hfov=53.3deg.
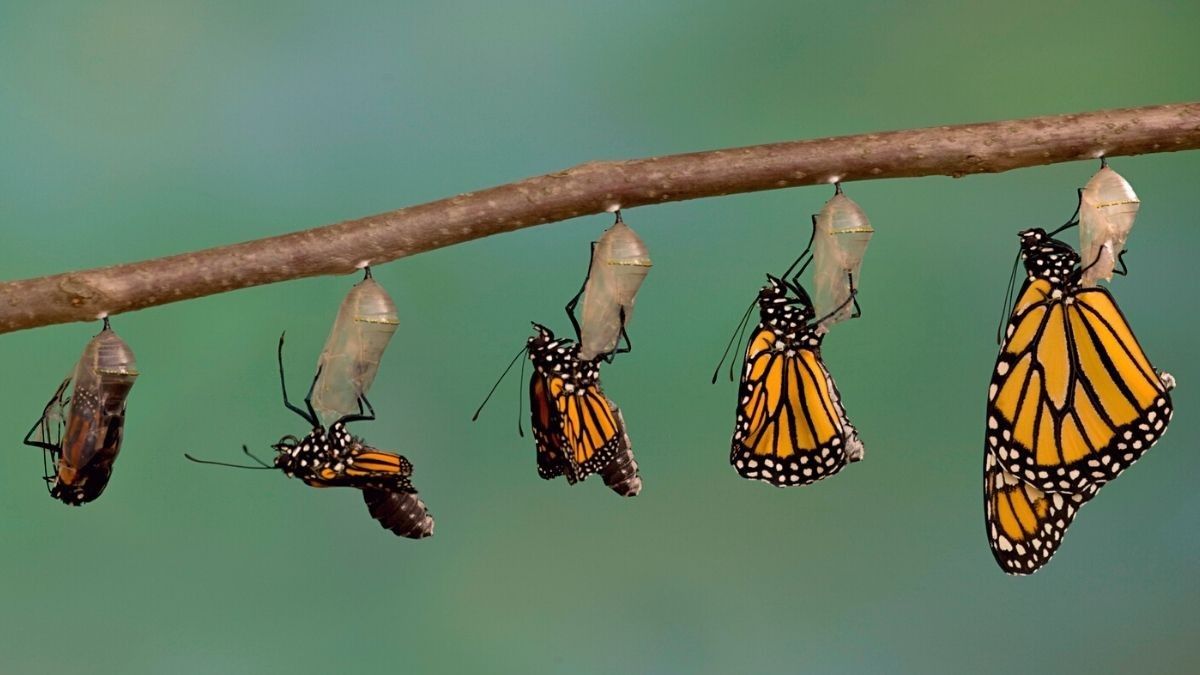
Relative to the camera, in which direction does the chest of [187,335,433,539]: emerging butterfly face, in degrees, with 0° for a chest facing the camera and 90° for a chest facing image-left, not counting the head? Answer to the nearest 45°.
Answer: approximately 90°

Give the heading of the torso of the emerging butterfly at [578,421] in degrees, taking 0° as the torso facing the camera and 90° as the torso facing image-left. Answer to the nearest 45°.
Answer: approximately 90°

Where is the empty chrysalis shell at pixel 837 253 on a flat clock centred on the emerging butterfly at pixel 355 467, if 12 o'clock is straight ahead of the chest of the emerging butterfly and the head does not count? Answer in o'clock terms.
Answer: The empty chrysalis shell is roughly at 7 o'clock from the emerging butterfly.

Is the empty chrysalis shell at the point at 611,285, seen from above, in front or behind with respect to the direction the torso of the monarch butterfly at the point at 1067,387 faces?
in front

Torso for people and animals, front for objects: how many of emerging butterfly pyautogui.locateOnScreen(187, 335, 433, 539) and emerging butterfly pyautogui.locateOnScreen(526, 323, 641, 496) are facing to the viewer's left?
2

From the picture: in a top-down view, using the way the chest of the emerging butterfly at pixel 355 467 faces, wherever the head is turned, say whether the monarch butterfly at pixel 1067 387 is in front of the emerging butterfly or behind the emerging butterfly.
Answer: behind
